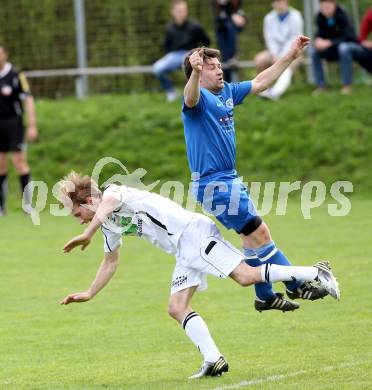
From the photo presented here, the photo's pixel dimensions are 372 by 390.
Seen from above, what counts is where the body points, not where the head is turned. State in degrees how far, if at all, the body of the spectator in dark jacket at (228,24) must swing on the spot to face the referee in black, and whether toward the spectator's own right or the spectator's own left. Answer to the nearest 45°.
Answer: approximately 45° to the spectator's own right

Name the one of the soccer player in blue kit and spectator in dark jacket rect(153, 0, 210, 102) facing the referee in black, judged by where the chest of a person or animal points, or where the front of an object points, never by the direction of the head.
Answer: the spectator in dark jacket

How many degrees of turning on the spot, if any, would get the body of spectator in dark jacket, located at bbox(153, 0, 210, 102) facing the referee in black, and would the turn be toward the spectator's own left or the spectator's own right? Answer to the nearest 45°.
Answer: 0° — they already face them

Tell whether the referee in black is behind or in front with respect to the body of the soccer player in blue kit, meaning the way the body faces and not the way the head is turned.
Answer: behind

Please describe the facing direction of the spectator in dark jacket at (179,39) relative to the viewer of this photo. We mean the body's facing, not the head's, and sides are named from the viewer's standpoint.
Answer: facing the viewer and to the left of the viewer

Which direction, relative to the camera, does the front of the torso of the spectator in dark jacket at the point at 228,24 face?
toward the camera

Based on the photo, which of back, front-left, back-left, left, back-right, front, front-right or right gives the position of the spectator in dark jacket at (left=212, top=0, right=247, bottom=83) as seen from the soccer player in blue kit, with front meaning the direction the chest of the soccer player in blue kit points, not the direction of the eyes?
back-left

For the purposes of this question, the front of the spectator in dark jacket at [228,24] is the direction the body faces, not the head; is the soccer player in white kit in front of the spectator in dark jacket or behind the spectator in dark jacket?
in front

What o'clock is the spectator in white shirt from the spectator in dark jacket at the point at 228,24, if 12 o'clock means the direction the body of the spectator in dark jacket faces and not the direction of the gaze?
The spectator in white shirt is roughly at 10 o'clock from the spectator in dark jacket.

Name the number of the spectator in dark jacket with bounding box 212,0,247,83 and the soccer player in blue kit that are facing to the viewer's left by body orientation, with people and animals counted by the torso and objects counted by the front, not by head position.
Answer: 0

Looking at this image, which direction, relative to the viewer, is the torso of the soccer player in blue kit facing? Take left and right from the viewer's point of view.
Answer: facing the viewer and to the right of the viewer

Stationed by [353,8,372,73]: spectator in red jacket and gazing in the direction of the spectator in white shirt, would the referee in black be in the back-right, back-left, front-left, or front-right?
front-left

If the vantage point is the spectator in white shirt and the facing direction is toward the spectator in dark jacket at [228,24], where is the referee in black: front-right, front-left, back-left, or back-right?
front-left
